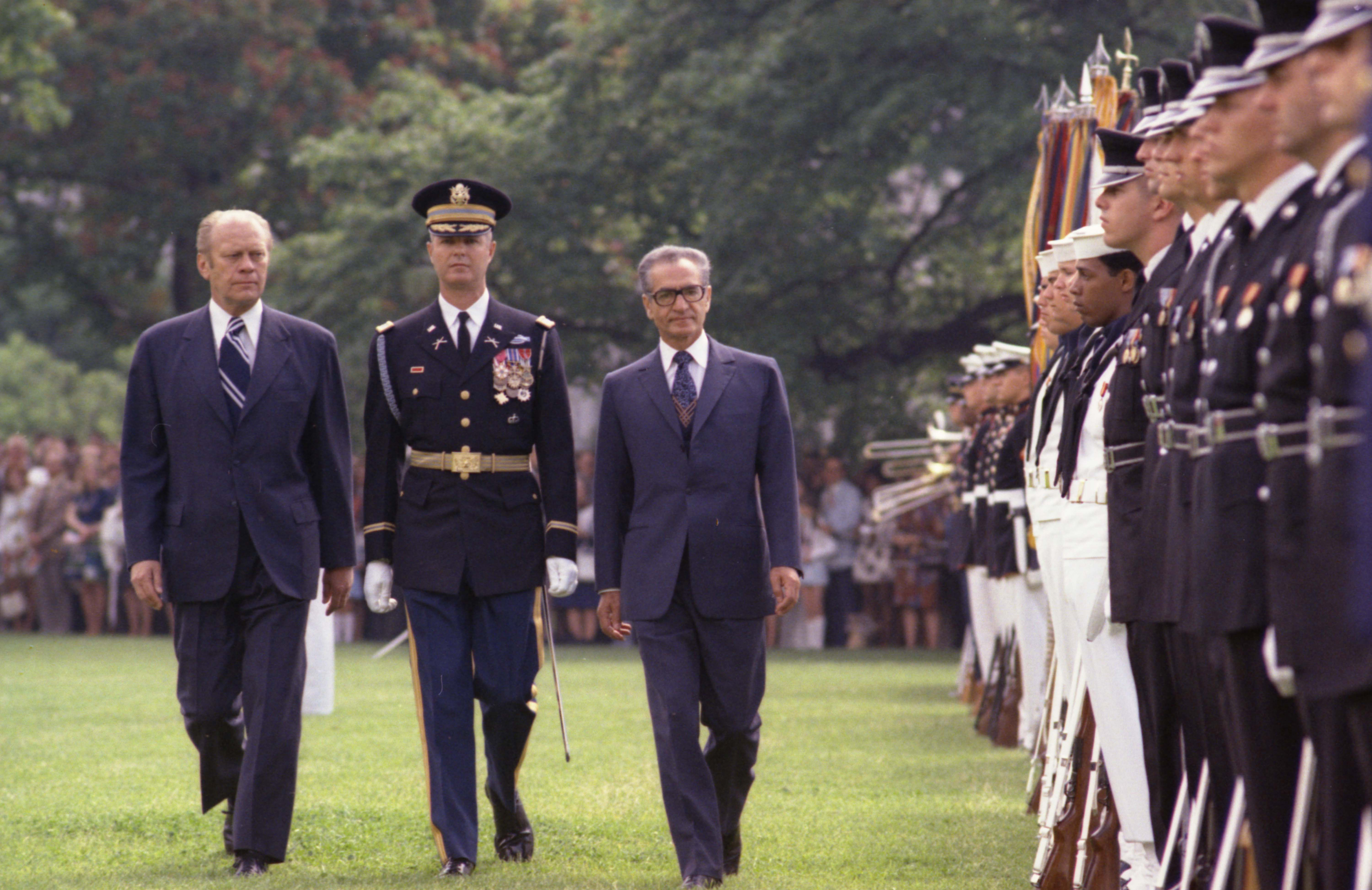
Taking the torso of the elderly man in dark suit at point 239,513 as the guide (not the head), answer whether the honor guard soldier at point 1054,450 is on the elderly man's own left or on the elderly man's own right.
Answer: on the elderly man's own left

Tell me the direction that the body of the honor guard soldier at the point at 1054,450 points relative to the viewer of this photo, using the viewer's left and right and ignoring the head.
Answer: facing to the left of the viewer

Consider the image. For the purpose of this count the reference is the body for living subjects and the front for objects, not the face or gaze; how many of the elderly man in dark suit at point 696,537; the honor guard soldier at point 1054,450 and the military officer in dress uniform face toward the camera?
2

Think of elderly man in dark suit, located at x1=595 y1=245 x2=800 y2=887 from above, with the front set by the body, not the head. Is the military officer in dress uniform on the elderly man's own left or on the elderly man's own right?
on the elderly man's own right

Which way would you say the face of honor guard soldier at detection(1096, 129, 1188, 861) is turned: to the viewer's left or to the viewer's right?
to the viewer's left

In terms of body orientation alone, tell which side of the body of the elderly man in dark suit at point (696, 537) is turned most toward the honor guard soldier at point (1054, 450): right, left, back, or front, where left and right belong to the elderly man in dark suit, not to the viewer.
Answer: left

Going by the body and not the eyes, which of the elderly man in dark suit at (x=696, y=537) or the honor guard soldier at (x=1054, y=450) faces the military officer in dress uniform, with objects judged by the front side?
the honor guard soldier

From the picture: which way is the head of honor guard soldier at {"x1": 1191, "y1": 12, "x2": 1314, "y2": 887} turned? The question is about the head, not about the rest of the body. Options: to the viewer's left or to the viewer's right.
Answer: to the viewer's left

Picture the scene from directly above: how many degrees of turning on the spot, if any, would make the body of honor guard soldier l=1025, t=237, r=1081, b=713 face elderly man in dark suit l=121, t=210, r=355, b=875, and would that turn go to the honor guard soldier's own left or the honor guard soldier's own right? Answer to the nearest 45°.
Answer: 0° — they already face them

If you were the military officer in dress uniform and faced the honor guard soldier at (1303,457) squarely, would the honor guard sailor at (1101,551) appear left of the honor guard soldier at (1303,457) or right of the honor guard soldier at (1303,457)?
left

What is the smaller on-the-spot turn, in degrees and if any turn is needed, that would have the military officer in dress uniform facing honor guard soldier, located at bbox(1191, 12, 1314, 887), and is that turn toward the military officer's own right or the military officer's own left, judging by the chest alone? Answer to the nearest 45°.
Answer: approximately 45° to the military officer's own left

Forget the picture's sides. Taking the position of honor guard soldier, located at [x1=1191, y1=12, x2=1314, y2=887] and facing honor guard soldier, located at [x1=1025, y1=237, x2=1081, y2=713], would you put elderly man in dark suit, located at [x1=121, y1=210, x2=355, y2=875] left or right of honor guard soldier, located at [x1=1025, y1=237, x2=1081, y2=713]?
left
